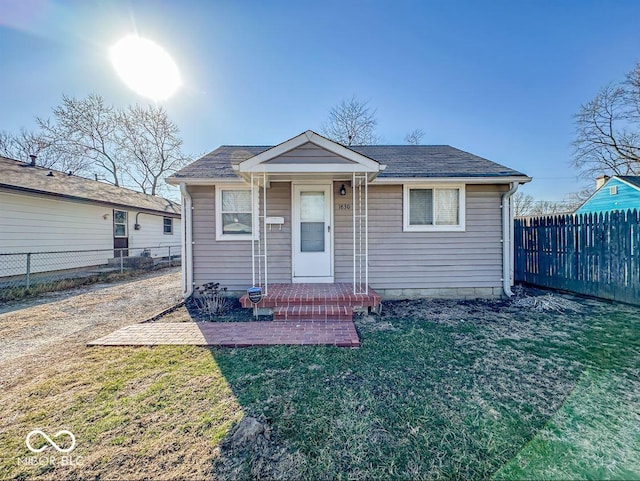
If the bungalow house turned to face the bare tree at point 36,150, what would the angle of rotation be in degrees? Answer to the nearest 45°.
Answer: approximately 135° to its right

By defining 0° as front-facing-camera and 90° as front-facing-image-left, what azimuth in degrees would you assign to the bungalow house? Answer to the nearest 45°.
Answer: approximately 0°

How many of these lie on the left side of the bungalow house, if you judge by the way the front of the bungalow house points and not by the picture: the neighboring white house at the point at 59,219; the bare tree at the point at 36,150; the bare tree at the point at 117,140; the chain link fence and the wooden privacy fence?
1

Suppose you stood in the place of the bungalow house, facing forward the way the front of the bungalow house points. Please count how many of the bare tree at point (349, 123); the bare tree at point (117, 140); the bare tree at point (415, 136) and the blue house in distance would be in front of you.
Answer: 0

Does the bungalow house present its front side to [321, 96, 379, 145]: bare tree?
no

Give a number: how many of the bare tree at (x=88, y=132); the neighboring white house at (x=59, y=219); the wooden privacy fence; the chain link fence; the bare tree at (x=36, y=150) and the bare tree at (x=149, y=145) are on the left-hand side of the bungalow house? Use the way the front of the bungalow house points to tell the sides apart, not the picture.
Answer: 1

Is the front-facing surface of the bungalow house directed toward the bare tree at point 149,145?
no

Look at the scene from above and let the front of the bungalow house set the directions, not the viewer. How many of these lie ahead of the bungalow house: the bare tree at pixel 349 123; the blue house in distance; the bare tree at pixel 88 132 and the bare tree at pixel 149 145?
0

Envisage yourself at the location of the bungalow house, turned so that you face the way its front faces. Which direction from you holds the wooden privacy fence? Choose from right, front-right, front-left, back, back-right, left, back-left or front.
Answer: left

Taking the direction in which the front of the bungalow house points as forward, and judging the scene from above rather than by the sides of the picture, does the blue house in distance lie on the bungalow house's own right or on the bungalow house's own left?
on the bungalow house's own left

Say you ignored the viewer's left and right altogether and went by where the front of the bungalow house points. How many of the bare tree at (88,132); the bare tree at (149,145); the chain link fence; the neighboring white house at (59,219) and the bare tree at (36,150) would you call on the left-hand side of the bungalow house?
0

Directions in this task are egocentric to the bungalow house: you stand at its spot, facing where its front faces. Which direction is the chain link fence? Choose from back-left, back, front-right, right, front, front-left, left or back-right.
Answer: right
